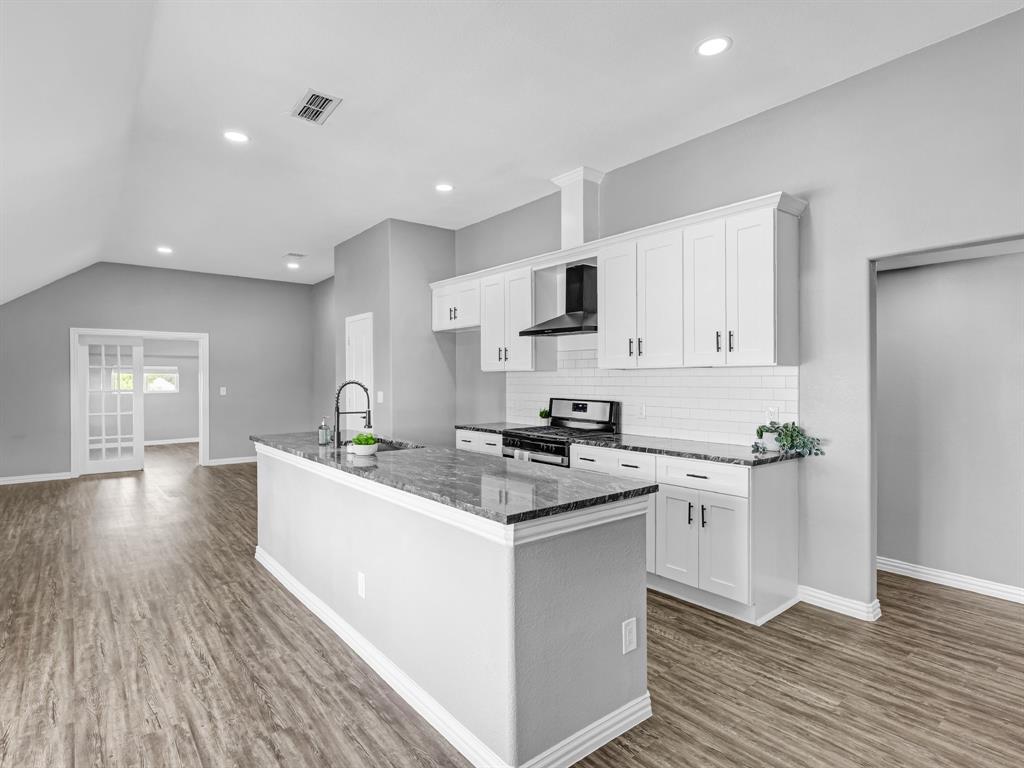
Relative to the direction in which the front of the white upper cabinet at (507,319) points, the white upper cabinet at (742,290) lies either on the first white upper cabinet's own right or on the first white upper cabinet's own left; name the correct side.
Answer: on the first white upper cabinet's own left

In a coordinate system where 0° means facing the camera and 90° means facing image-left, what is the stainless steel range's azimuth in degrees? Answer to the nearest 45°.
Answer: approximately 45°

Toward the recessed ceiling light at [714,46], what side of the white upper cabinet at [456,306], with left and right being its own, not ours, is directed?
left

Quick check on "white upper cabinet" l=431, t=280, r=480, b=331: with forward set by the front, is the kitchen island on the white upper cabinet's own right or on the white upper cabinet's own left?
on the white upper cabinet's own left

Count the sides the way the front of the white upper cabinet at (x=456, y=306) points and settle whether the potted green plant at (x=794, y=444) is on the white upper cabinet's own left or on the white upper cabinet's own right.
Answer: on the white upper cabinet's own left

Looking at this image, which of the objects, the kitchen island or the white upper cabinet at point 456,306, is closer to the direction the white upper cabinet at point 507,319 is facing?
the kitchen island

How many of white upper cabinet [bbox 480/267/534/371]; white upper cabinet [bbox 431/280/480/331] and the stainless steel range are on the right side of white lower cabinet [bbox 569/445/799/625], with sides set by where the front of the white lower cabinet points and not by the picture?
3

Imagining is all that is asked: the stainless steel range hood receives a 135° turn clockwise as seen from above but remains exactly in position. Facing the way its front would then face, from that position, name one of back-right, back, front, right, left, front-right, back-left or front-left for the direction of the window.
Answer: front-left

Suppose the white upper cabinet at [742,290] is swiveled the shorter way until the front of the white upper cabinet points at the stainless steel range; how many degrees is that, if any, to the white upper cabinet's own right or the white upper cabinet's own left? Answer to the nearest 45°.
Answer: approximately 90° to the white upper cabinet's own right

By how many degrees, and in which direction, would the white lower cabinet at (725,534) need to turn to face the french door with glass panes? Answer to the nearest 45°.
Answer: approximately 45° to its right

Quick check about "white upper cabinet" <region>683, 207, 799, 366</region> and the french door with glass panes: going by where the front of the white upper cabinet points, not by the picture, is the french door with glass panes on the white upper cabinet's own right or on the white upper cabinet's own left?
on the white upper cabinet's own right

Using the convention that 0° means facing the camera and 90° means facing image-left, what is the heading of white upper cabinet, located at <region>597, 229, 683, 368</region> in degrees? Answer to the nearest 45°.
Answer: approximately 45°

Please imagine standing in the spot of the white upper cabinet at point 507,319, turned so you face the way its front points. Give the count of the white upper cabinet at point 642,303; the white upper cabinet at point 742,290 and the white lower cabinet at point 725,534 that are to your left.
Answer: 3
